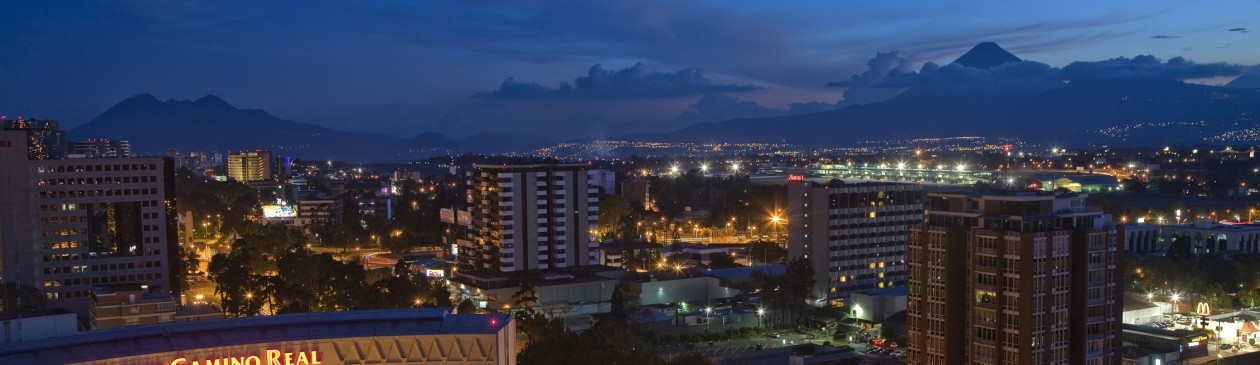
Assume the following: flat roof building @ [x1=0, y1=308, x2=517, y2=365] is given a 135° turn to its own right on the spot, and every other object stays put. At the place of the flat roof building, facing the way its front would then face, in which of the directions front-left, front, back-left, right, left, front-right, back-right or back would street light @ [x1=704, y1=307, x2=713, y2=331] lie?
right

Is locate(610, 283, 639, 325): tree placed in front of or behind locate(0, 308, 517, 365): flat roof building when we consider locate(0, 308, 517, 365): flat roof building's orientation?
behind

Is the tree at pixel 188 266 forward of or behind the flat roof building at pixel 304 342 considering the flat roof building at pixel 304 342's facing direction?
behind

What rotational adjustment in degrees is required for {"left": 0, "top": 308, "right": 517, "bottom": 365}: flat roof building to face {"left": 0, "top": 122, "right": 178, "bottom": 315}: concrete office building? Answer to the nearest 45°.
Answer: approximately 180°

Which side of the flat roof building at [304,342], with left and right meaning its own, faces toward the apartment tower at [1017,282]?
left

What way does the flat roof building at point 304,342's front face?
toward the camera
